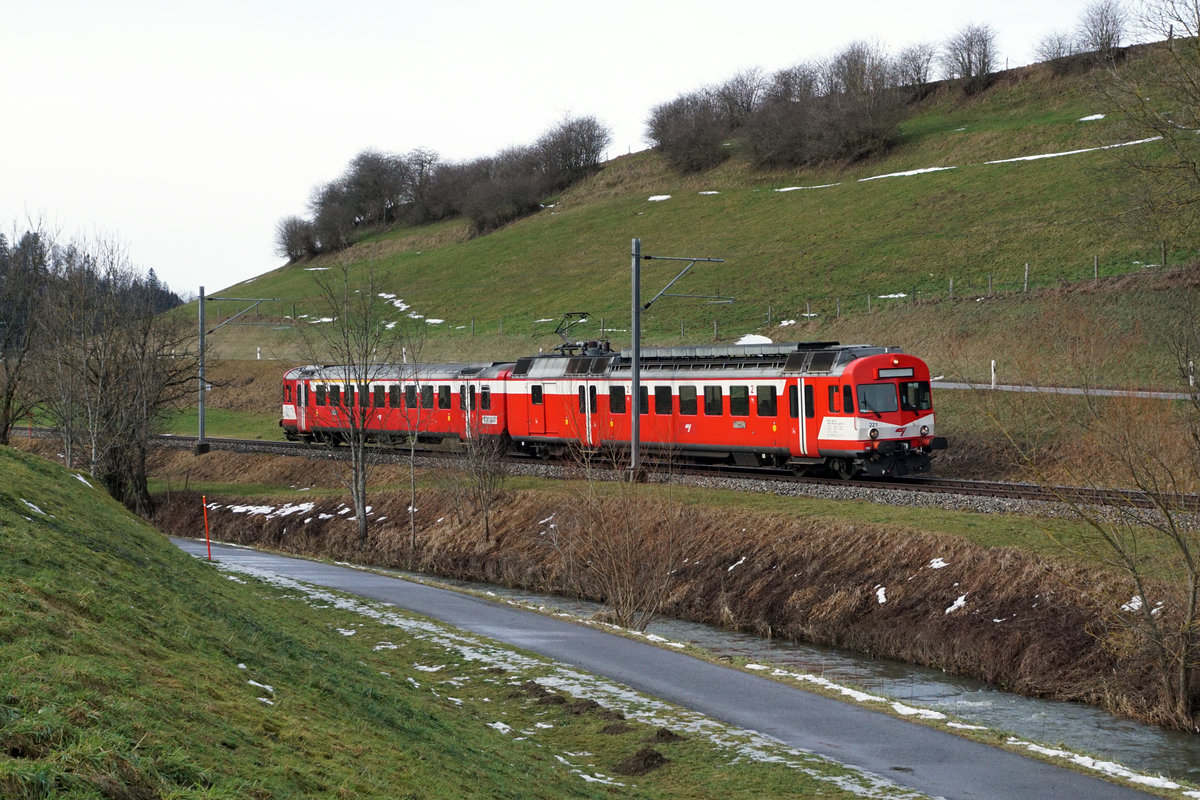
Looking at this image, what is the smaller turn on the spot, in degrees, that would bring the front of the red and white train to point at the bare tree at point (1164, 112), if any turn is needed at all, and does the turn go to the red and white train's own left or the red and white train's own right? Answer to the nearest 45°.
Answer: approximately 45° to the red and white train's own left

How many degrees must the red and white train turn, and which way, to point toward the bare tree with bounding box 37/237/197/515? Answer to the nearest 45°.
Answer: approximately 135° to its right

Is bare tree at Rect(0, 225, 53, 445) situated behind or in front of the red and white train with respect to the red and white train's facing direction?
behind

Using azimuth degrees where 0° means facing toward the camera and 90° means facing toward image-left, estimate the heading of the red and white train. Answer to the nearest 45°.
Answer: approximately 315°

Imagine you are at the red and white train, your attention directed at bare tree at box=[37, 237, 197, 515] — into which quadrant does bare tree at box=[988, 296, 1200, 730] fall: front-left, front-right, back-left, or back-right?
back-left
